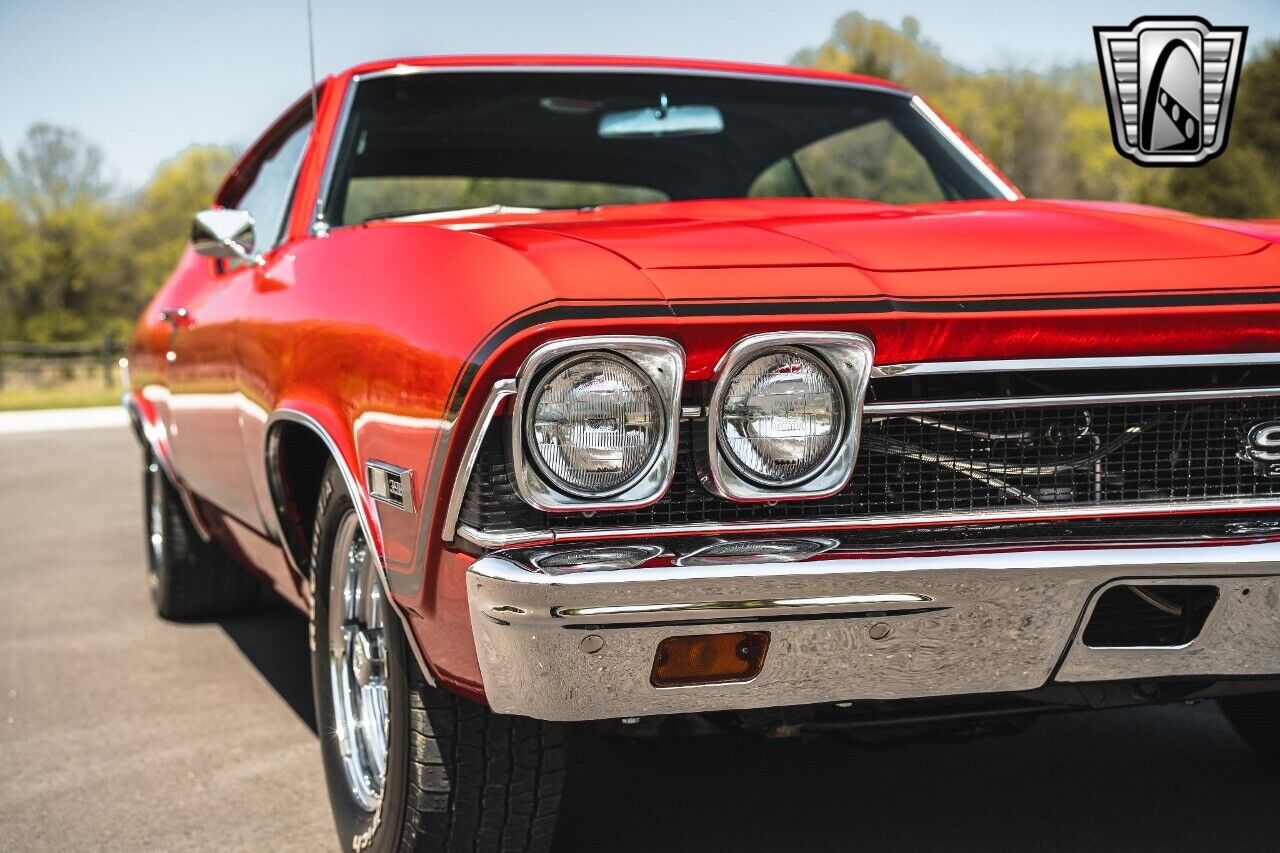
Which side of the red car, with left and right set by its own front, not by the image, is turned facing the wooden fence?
back

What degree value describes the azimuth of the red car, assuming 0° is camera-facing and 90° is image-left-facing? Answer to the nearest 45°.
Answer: approximately 315°
